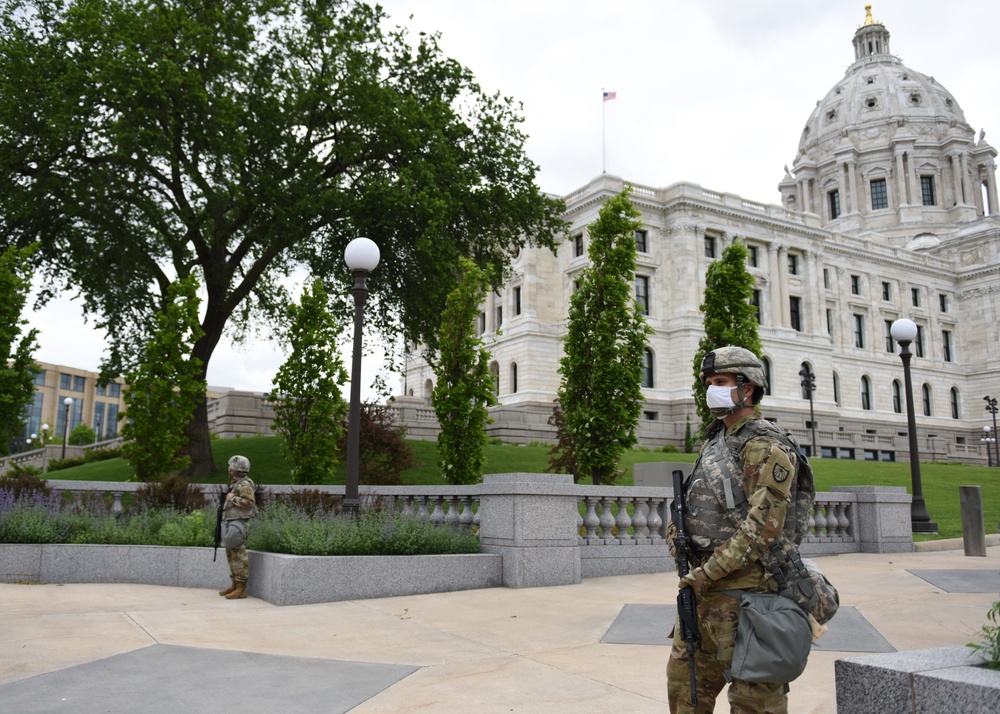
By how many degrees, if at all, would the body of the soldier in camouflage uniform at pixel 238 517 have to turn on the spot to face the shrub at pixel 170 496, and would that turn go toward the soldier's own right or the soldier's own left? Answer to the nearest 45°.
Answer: approximately 90° to the soldier's own right

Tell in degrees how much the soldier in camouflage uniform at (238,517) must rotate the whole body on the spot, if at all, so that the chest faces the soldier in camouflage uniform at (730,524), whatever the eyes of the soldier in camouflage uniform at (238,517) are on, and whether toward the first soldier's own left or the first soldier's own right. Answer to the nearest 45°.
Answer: approximately 90° to the first soldier's own left

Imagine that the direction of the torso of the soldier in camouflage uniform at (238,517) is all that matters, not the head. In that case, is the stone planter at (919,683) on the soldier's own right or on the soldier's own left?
on the soldier's own left

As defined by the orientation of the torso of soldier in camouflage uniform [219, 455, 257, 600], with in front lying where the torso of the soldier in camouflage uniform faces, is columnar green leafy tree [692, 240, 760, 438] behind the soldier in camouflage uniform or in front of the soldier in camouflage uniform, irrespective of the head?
behind

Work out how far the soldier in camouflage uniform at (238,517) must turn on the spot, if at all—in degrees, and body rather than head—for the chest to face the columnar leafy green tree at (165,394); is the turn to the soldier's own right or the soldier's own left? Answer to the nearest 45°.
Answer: approximately 90° to the soldier's own right

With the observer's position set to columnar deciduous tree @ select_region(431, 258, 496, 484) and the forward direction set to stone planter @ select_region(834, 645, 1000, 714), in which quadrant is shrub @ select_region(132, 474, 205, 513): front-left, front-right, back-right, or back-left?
front-right

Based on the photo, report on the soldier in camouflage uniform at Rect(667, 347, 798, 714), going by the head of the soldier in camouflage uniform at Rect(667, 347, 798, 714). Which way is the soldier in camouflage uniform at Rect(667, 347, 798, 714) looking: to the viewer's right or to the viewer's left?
to the viewer's left
